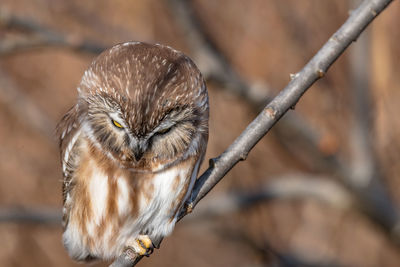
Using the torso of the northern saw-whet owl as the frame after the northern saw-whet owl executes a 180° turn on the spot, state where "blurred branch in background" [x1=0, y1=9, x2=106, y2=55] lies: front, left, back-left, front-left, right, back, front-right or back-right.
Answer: front-left

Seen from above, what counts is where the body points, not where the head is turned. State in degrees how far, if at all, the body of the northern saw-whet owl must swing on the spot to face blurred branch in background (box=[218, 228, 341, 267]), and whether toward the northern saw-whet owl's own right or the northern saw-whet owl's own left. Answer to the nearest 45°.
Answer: approximately 135° to the northern saw-whet owl's own left

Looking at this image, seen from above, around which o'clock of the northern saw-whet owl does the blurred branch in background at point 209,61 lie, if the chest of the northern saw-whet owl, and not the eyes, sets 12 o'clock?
The blurred branch in background is roughly at 6 o'clock from the northern saw-whet owl.

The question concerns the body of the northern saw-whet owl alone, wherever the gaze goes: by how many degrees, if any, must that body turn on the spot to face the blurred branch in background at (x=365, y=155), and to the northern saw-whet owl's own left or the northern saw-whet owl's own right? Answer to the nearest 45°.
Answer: approximately 135° to the northern saw-whet owl's own left

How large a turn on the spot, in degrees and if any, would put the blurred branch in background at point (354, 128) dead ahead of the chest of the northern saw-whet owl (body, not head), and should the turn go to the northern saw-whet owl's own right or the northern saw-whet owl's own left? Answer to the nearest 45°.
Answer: approximately 135° to the northern saw-whet owl's own left

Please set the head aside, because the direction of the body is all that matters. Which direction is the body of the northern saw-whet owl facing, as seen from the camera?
toward the camera
